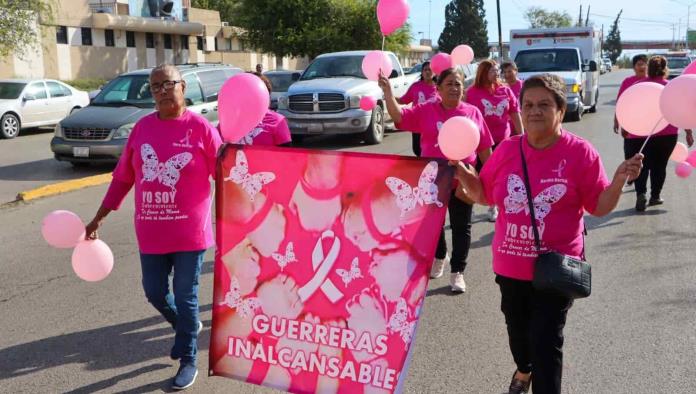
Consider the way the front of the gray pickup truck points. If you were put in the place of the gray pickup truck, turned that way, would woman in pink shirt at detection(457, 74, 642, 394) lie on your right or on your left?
on your left

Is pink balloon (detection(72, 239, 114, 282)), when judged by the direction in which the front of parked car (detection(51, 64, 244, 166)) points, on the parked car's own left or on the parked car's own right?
on the parked car's own left

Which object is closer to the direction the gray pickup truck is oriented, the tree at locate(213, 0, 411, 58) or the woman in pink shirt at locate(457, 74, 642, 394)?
the woman in pink shirt

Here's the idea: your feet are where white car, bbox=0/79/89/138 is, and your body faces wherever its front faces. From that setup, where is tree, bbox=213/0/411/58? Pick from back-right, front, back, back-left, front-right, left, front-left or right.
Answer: back

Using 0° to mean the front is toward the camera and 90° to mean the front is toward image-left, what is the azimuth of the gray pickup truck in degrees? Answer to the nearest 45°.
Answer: approximately 45°

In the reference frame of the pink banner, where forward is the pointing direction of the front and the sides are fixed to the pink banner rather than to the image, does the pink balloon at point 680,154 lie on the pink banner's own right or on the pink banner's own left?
on the pink banner's own left

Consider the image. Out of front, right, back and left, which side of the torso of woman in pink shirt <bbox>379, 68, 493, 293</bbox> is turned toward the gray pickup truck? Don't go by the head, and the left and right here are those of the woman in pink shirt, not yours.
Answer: back
